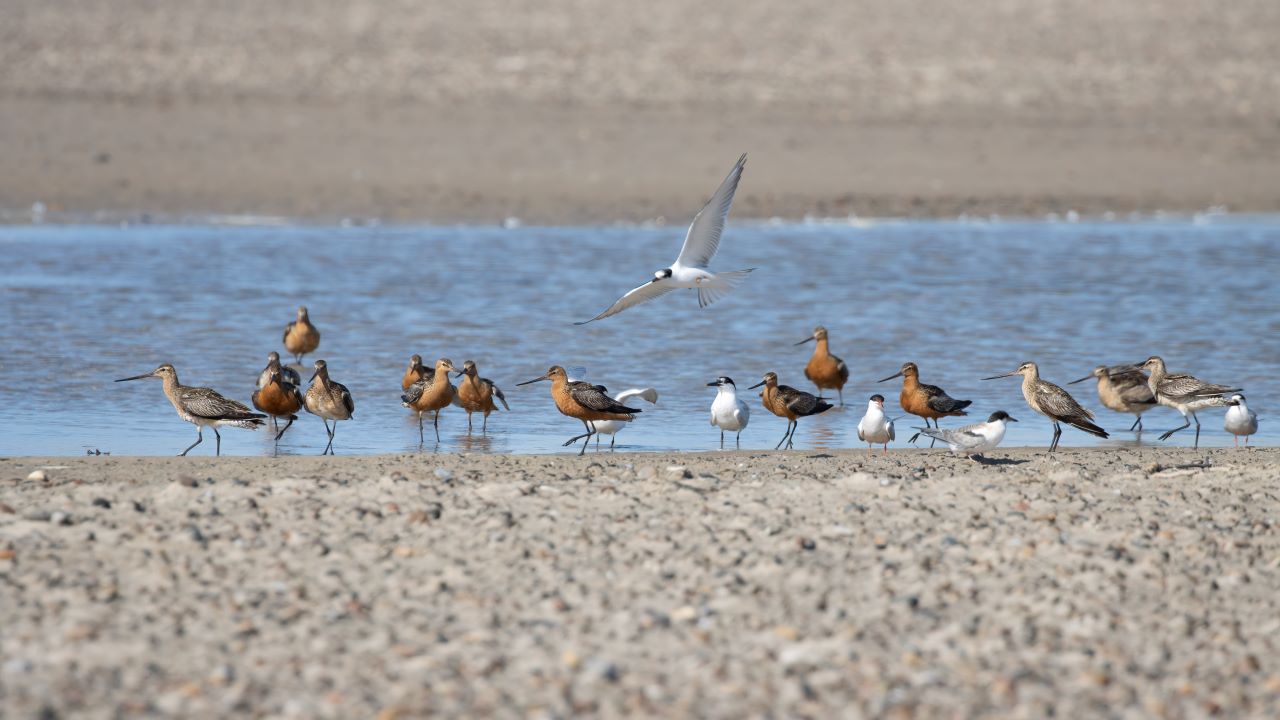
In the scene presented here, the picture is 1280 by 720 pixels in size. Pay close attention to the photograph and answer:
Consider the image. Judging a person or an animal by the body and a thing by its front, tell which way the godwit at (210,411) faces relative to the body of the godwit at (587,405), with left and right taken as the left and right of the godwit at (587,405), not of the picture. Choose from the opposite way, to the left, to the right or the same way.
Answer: the same way

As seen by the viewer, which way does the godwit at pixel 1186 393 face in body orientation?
to the viewer's left

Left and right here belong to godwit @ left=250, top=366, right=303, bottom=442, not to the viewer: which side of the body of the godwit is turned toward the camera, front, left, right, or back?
front

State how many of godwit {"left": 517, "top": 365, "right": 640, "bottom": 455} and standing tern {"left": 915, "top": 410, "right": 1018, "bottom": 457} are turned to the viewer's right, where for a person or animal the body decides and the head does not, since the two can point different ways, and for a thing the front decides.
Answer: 1

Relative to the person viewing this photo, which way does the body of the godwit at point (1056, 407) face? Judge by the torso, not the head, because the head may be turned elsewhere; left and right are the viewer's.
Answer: facing to the left of the viewer

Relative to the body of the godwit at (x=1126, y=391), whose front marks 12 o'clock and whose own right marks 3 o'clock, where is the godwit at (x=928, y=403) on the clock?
the godwit at (x=928, y=403) is roughly at 11 o'clock from the godwit at (x=1126, y=391).

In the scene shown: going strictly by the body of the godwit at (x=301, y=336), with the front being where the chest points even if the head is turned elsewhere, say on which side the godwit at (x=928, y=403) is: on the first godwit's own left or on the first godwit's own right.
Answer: on the first godwit's own left

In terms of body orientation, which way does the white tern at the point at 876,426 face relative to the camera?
toward the camera

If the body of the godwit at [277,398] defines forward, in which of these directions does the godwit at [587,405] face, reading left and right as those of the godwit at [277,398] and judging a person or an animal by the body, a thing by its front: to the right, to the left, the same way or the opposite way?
to the right

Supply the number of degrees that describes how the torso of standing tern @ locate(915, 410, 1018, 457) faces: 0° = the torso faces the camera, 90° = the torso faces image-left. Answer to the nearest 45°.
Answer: approximately 270°

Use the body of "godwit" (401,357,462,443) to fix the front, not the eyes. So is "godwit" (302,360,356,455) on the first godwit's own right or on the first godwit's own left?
on the first godwit's own right

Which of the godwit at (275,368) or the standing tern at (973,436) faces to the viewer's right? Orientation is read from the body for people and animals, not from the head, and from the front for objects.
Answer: the standing tern

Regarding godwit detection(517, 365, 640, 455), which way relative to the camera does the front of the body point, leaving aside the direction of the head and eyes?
to the viewer's left

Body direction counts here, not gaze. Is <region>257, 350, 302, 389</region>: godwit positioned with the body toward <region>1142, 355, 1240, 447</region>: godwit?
no
